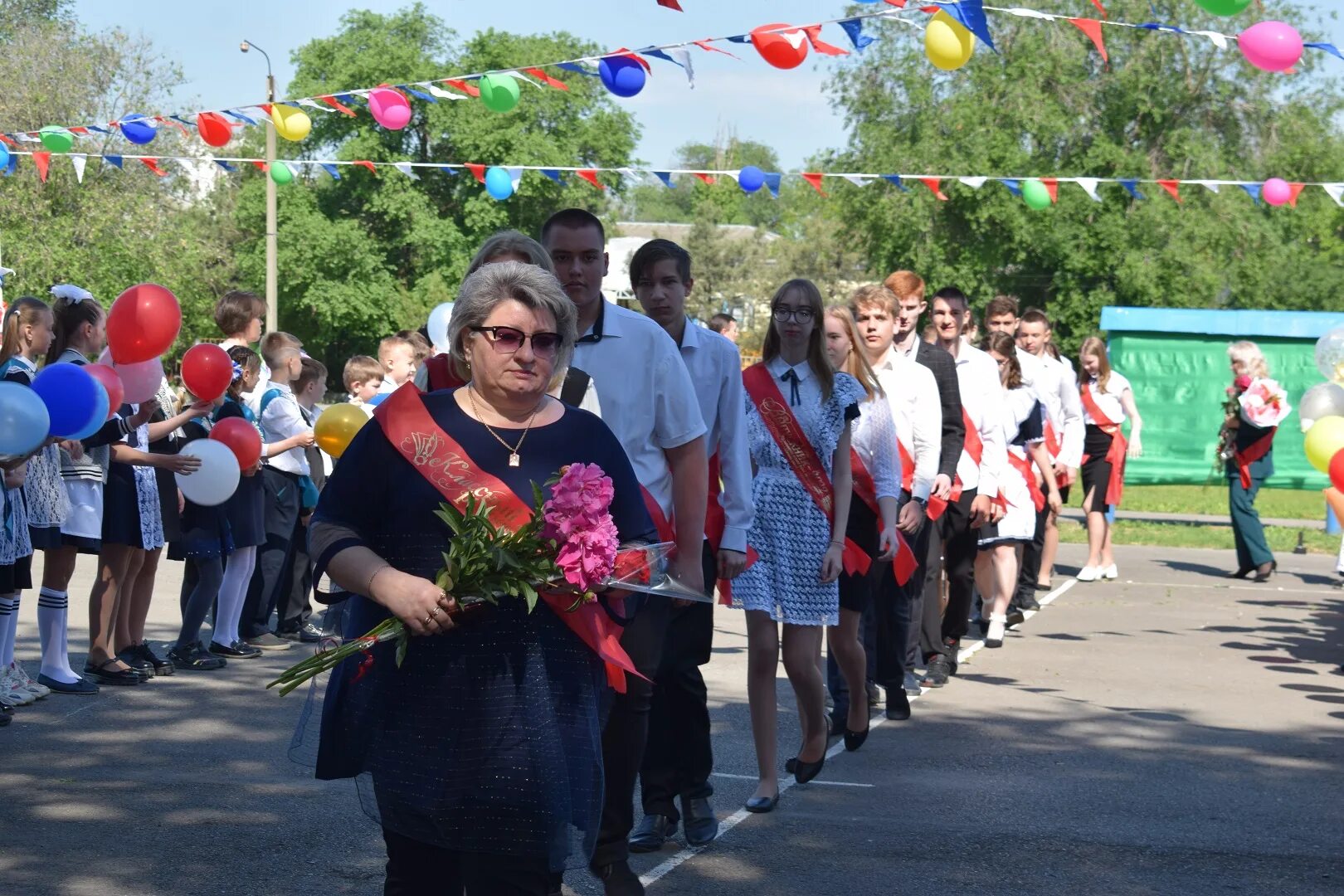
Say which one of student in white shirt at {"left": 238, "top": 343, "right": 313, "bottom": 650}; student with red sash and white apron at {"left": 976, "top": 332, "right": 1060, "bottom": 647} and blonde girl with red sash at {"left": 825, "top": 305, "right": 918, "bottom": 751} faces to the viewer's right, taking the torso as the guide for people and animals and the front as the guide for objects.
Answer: the student in white shirt

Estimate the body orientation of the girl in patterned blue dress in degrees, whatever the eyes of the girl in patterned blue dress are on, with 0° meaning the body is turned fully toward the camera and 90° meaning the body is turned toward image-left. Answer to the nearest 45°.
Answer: approximately 0°

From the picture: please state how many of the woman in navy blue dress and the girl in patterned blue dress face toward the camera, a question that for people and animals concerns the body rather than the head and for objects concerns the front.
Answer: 2

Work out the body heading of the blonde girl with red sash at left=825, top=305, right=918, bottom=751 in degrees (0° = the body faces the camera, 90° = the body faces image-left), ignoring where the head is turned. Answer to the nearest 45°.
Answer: approximately 45°

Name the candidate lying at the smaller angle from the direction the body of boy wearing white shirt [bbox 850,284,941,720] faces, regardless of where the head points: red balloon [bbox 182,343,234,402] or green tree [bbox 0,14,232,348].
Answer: the red balloon

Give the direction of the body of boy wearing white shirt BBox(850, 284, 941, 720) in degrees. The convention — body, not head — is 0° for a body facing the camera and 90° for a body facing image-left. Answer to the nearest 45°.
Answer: approximately 45°

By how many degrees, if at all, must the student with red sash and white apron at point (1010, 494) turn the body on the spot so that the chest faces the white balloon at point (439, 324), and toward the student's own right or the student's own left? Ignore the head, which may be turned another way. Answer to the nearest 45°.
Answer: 0° — they already face it

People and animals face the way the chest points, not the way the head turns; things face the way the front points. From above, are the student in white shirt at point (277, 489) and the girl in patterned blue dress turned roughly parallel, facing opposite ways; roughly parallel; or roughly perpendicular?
roughly perpendicular

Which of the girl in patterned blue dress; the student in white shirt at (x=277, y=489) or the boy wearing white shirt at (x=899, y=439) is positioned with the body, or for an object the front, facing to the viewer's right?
the student in white shirt
